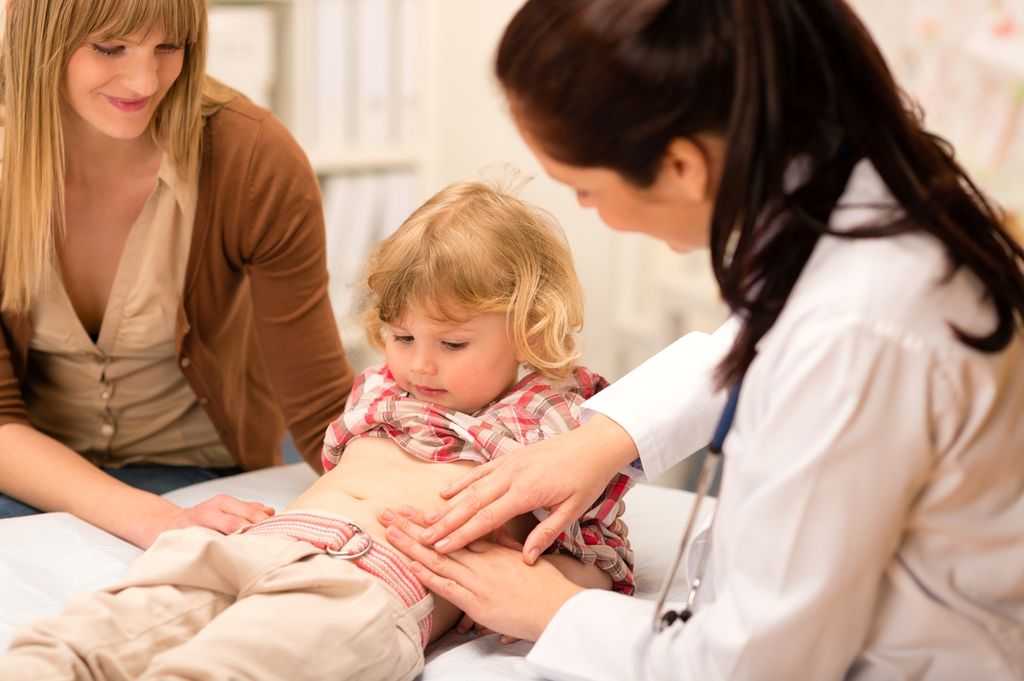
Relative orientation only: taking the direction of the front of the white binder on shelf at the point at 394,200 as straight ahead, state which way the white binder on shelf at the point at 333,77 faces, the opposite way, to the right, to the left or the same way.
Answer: the same way

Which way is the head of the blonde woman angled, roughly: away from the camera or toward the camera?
toward the camera

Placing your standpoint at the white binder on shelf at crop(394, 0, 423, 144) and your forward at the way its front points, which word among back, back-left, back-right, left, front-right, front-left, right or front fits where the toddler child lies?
front

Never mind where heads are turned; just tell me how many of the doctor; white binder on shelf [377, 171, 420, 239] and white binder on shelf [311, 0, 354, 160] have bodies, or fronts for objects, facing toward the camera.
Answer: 2

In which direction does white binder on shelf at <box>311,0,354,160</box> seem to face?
toward the camera

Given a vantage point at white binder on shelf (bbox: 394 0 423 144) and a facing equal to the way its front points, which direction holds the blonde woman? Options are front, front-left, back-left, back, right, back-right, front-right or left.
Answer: front

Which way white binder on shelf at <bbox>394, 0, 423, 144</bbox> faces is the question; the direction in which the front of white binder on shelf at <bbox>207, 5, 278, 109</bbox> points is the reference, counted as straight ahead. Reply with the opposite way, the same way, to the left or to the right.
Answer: the same way

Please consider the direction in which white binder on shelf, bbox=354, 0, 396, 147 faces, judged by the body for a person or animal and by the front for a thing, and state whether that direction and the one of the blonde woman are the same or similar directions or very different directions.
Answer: same or similar directions

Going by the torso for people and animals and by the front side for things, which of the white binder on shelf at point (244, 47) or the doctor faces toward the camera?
the white binder on shelf

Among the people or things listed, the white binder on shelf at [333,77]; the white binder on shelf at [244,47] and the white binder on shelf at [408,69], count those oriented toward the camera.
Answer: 3

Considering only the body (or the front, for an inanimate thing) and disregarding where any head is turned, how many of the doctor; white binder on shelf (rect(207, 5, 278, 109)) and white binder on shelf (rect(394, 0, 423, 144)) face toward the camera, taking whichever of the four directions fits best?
2

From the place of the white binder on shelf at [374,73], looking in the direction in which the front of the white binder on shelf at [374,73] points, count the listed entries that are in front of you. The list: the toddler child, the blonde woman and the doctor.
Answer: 3

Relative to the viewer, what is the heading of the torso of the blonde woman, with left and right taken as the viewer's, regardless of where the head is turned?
facing the viewer

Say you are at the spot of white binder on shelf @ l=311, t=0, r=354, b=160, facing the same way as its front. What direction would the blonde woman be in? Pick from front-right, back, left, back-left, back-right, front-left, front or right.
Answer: front

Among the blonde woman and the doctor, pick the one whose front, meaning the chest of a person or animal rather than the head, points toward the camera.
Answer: the blonde woman

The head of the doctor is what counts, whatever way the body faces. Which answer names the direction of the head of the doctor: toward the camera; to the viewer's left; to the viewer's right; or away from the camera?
to the viewer's left
